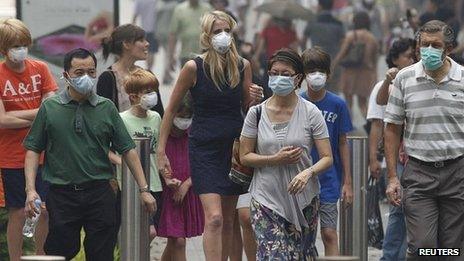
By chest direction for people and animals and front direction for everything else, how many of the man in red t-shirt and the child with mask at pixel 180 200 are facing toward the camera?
2

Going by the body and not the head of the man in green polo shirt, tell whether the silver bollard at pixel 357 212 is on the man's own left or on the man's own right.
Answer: on the man's own left

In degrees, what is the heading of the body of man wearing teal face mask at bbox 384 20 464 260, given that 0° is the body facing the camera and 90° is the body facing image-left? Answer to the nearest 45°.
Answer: approximately 0°

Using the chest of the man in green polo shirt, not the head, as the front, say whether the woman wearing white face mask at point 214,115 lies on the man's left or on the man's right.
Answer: on the man's left

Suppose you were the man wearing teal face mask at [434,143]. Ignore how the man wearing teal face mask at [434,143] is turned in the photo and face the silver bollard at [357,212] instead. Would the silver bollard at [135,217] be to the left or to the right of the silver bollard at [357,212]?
left
